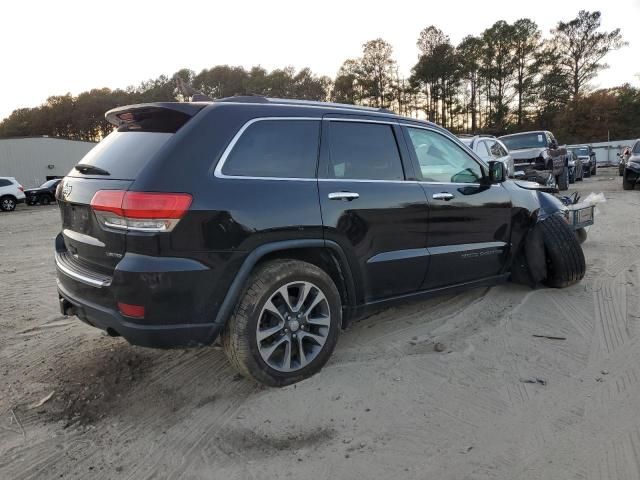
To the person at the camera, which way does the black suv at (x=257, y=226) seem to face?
facing away from the viewer and to the right of the viewer

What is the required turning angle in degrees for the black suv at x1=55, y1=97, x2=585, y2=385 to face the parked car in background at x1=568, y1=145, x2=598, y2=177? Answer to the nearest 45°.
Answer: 0° — it already faces it

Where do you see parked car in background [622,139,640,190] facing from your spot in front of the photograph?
facing the viewer and to the left of the viewer

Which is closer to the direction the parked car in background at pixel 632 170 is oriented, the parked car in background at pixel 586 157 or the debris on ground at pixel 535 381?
the debris on ground

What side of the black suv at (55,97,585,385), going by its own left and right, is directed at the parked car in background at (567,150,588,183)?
front

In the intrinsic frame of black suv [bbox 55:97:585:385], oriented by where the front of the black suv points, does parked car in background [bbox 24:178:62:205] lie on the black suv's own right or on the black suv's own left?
on the black suv's own left

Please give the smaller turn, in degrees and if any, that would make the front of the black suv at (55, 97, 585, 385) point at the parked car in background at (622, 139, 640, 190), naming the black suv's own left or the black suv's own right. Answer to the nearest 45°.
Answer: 0° — it already faces it

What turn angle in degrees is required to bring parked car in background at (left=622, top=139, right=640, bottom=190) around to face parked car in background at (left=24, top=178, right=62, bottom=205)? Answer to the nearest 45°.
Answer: approximately 45° to its right

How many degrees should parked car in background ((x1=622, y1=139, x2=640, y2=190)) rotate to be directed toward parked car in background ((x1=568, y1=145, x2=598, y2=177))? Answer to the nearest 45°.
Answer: approximately 135° to its right

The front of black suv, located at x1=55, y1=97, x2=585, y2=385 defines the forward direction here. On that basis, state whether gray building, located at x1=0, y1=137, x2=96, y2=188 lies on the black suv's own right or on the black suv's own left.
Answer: on the black suv's own left

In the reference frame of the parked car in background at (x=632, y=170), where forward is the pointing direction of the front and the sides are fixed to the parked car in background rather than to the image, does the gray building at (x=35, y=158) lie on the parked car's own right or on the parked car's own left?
on the parked car's own right
